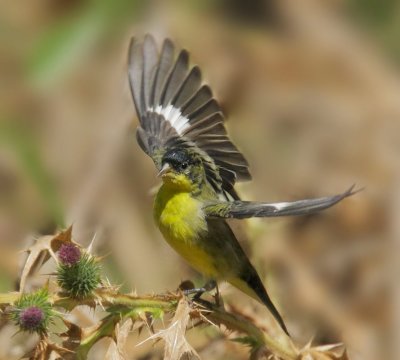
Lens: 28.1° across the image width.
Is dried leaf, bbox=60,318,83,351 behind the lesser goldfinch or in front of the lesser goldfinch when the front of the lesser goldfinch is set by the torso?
in front

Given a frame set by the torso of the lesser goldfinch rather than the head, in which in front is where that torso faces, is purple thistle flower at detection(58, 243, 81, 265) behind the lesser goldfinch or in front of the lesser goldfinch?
in front

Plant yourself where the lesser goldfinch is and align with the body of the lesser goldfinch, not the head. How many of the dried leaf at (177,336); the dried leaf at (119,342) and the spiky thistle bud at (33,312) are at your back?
0

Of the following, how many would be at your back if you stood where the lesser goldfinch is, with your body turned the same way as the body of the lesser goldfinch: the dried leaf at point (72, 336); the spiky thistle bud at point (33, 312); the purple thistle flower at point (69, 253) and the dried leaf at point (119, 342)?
0

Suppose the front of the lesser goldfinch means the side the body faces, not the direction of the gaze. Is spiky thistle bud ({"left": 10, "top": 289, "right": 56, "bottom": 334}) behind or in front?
in front

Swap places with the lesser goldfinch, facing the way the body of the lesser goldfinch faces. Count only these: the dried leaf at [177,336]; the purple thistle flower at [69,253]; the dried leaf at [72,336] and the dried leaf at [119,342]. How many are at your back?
0

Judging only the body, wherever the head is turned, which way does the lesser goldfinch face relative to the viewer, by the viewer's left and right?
facing the viewer and to the left of the viewer

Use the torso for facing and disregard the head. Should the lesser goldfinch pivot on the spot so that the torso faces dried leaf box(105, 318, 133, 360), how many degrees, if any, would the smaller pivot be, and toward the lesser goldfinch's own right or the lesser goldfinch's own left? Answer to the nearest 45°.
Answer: approximately 45° to the lesser goldfinch's own right

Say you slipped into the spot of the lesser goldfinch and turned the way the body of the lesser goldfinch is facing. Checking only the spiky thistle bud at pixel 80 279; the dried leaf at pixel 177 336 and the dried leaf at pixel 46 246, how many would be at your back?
0
